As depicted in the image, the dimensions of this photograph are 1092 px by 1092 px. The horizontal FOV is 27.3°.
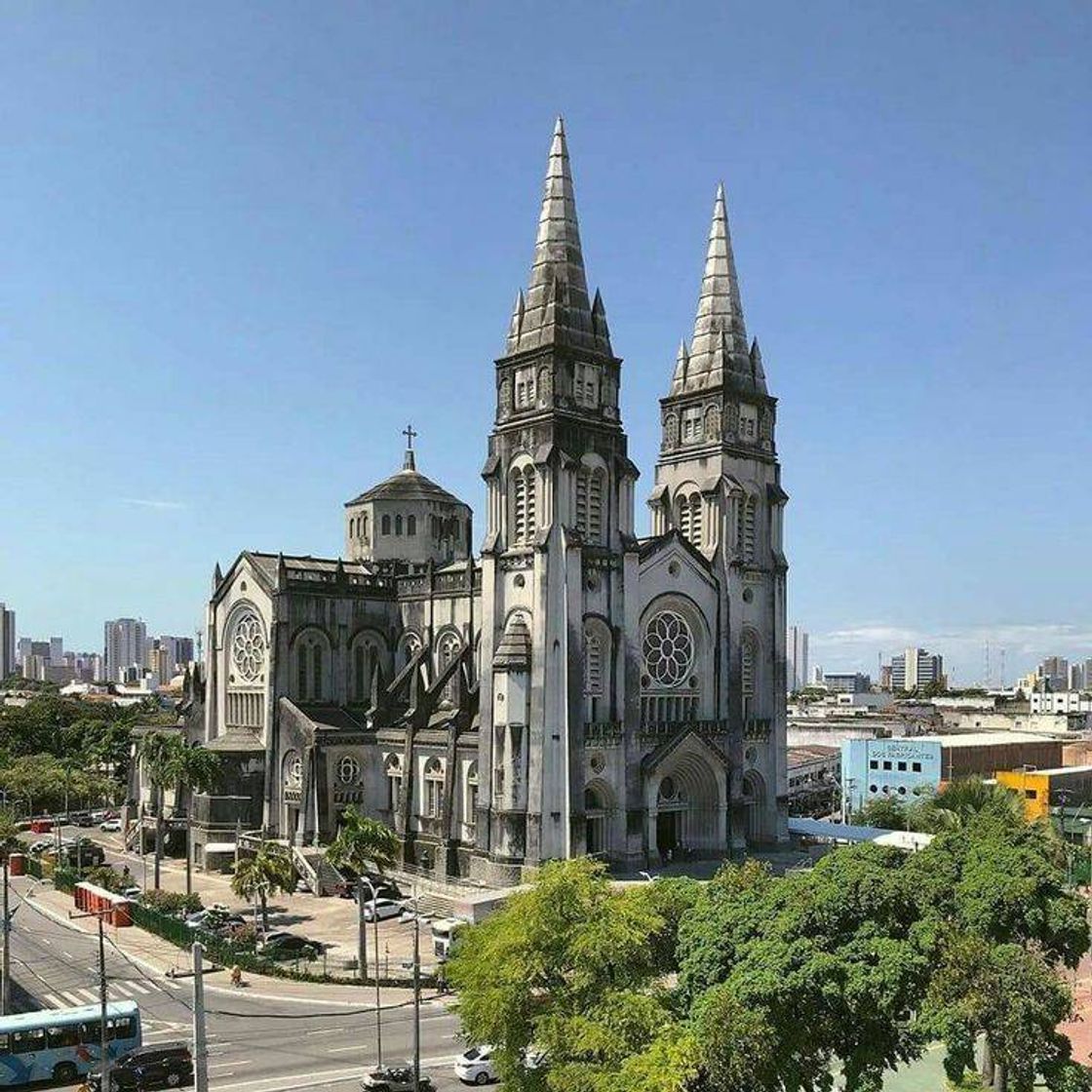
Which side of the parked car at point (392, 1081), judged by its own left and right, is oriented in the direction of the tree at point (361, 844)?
left

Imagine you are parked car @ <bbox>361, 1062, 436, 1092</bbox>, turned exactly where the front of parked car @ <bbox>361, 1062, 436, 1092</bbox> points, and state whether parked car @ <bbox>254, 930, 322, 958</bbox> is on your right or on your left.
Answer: on your right

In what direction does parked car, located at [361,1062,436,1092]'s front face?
to the viewer's left

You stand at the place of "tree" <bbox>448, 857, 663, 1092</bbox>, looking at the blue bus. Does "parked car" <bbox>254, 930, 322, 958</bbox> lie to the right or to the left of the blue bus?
right

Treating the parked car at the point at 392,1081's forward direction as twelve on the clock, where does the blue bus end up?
The blue bus is roughly at 1 o'clock from the parked car.
